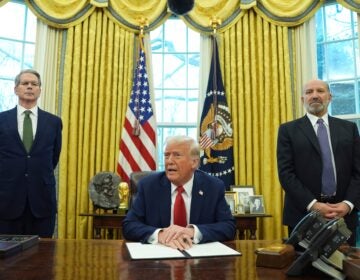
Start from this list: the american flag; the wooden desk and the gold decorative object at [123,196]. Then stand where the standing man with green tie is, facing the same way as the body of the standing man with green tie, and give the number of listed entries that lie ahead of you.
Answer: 1

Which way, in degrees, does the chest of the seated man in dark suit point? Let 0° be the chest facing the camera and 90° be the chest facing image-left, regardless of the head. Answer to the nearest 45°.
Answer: approximately 0°

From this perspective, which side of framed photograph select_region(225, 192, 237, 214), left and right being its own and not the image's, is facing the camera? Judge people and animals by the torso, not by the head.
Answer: front

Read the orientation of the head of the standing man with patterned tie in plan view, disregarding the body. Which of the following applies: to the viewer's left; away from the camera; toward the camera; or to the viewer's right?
toward the camera

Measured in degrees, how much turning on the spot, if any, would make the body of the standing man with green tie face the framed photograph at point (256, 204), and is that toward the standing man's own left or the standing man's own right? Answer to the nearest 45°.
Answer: approximately 90° to the standing man's own left

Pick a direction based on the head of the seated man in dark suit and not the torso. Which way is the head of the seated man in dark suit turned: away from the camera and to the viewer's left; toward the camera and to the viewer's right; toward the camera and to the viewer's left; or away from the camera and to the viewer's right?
toward the camera and to the viewer's left

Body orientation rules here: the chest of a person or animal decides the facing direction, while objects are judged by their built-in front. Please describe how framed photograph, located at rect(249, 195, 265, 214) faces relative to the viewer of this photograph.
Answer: facing the viewer

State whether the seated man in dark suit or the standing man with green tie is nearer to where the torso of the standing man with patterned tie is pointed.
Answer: the seated man in dark suit

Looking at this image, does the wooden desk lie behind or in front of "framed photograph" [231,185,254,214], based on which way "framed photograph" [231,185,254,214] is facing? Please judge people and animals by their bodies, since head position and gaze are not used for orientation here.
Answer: in front

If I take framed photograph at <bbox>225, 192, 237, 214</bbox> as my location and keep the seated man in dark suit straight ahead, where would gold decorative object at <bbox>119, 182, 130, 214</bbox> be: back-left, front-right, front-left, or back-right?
front-right

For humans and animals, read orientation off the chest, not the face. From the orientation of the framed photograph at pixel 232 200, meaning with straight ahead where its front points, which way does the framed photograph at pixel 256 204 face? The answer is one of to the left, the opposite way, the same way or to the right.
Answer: the same way

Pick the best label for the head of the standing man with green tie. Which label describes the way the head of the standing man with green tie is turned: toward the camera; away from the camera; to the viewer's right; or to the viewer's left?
toward the camera

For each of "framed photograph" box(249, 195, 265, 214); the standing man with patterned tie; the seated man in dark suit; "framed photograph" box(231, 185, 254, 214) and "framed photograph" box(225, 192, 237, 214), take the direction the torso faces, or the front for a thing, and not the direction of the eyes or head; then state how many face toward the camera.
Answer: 5

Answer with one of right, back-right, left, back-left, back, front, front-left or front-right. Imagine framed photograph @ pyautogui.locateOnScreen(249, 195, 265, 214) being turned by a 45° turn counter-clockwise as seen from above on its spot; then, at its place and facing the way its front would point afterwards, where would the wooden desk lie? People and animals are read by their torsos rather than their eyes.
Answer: front-right

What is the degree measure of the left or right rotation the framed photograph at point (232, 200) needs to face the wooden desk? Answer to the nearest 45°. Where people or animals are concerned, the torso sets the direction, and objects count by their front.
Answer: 0° — it already faces it
